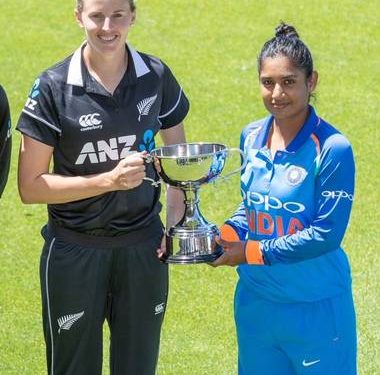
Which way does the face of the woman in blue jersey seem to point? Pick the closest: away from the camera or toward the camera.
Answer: toward the camera

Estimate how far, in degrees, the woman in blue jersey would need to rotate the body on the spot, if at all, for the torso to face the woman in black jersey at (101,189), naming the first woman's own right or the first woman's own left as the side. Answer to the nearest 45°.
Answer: approximately 45° to the first woman's own right

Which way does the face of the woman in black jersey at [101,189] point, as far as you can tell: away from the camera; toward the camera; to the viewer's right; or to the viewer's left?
toward the camera
